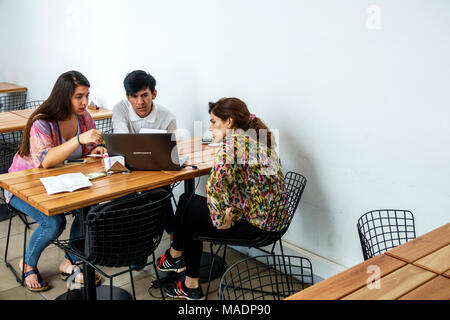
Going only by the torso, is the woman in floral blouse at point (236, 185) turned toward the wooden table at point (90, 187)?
yes

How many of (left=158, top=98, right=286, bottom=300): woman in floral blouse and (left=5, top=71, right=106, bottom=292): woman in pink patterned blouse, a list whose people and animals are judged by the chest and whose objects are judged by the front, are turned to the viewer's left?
1

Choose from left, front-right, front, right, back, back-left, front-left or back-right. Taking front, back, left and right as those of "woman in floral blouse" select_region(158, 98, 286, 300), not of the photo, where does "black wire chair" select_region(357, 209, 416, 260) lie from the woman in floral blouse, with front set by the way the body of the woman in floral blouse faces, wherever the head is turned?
back

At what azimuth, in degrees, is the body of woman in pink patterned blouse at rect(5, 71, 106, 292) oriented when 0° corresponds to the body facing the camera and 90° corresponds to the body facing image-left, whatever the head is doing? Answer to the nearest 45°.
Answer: approximately 315°

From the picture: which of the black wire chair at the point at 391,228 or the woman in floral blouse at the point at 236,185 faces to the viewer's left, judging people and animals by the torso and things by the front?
the woman in floral blouse

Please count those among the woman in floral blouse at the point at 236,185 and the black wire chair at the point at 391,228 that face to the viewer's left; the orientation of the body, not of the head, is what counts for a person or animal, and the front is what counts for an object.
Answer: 1

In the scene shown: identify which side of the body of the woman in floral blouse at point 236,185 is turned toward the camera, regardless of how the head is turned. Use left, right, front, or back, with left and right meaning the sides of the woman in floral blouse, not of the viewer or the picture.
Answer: left

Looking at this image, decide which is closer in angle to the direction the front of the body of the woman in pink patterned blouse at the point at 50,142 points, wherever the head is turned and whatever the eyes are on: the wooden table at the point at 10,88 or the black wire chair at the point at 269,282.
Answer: the black wire chair

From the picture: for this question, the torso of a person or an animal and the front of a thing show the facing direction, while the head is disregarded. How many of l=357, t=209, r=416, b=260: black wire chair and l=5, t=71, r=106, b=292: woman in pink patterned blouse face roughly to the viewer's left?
0

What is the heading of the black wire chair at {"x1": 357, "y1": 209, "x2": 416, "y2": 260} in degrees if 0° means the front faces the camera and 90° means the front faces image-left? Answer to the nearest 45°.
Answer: approximately 315°

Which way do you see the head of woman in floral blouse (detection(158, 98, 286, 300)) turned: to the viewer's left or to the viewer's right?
to the viewer's left

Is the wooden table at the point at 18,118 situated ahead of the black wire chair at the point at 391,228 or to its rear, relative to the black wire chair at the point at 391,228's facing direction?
to the rear

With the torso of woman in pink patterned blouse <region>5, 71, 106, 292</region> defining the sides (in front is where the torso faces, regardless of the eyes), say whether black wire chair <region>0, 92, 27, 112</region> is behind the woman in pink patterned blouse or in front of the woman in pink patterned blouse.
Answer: behind

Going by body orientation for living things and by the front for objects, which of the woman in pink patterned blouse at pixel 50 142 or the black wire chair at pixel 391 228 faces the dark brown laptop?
the woman in pink patterned blouse

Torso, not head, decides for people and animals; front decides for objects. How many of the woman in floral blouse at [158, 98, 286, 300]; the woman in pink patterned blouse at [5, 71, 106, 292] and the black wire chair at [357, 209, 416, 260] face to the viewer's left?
1

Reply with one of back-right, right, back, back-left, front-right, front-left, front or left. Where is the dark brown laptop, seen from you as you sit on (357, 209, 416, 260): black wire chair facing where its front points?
back-right

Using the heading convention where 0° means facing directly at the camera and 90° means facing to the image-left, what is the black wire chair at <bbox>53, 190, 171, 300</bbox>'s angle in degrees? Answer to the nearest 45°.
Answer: approximately 135°

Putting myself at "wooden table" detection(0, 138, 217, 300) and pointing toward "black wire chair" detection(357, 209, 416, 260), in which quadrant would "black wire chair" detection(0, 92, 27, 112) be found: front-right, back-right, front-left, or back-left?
back-left

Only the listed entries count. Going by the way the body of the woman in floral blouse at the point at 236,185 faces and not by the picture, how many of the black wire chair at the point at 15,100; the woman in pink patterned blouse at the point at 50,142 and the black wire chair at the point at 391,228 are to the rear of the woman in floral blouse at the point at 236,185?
1
